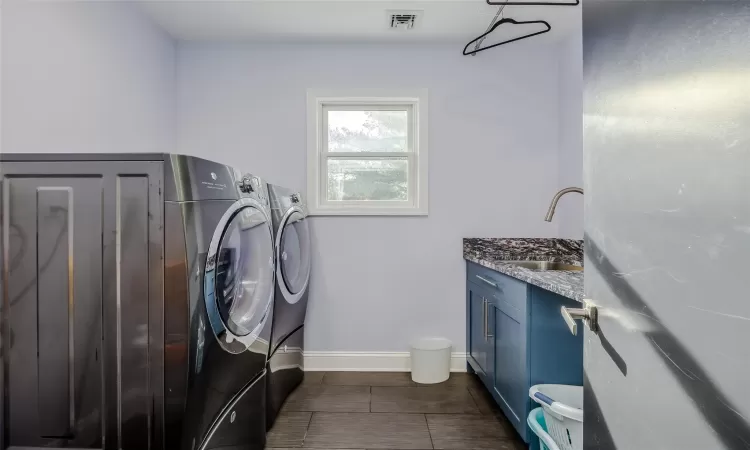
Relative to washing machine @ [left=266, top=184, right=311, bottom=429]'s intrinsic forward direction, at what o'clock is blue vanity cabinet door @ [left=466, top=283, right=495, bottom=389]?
The blue vanity cabinet door is roughly at 12 o'clock from the washing machine.

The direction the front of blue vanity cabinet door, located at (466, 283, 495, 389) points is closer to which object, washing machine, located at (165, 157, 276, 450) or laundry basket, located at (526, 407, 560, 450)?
the washing machine

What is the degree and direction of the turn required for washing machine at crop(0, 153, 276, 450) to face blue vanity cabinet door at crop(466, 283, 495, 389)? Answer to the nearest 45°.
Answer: approximately 45° to its left

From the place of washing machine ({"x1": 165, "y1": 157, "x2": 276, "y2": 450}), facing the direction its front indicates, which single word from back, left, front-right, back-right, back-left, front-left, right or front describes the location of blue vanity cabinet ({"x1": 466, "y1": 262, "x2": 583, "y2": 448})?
front-left

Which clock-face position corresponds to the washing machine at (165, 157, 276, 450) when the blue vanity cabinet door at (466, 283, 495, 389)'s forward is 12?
The washing machine is roughly at 10 o'clock from the blue vanity cabinet door.

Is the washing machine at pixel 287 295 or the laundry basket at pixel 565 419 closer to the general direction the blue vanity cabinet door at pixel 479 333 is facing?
the washing machine

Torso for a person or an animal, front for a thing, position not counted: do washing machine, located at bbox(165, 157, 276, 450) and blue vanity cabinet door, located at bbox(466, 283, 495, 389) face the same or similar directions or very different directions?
very different directions

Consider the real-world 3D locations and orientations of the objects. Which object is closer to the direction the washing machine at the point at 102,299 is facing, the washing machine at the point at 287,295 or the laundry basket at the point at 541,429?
the laundry basket

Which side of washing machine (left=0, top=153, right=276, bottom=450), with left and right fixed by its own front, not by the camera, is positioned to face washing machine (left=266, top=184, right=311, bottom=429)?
left

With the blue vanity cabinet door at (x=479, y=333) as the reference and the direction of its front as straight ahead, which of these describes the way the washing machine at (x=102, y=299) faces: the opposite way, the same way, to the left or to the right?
the opposite way

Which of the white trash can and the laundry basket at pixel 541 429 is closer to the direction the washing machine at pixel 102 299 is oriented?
the laundry basket

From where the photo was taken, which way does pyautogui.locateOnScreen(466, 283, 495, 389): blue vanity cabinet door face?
to the viewer's left

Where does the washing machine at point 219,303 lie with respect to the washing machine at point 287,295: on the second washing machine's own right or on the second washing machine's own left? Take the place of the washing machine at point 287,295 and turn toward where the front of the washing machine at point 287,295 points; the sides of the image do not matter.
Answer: on the second washing machine's own right

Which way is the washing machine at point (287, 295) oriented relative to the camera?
to the viewer's right

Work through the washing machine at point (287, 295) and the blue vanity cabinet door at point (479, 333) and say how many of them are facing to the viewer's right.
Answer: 1

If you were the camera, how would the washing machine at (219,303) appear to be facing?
facing the viewer and to the right of the viewer
